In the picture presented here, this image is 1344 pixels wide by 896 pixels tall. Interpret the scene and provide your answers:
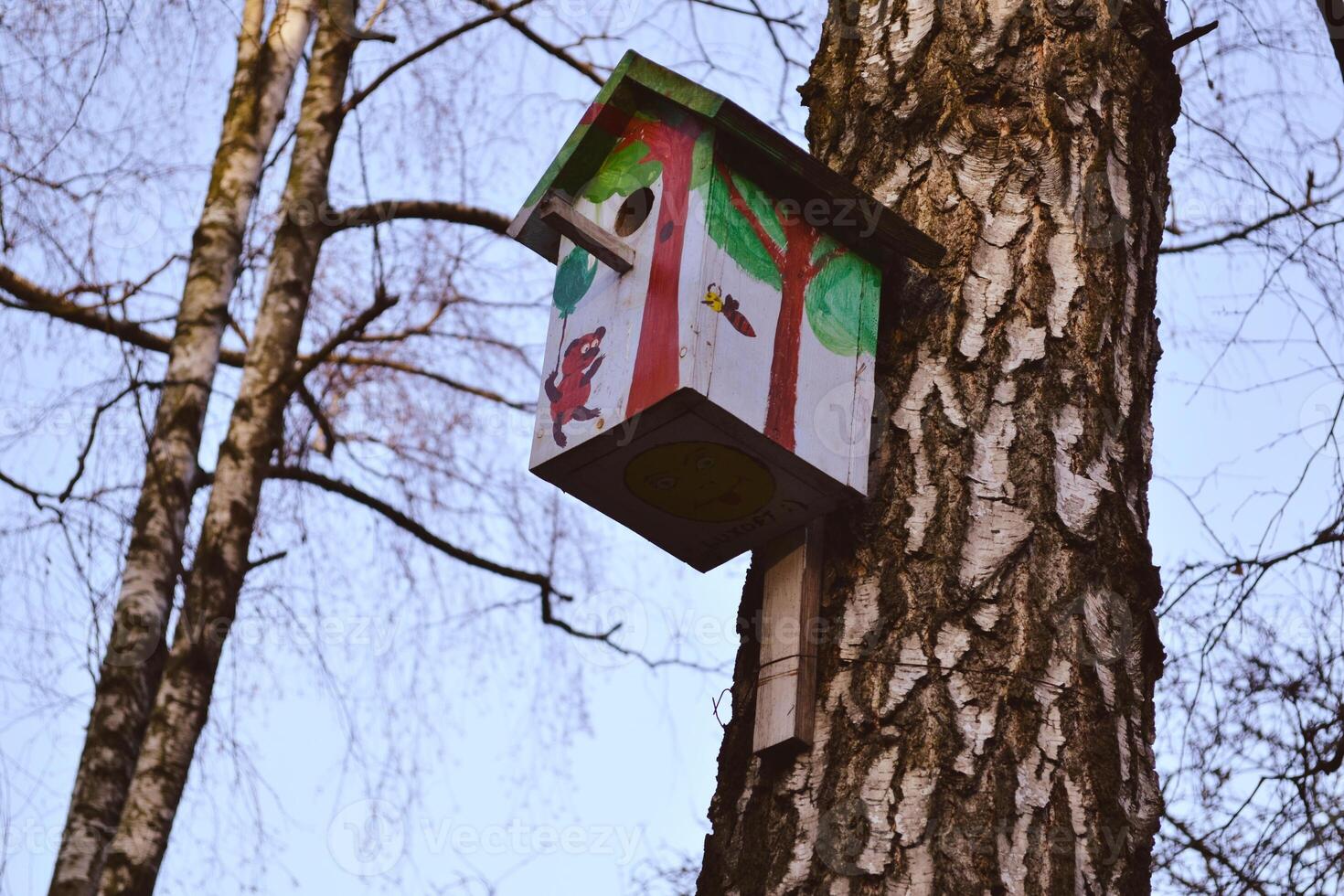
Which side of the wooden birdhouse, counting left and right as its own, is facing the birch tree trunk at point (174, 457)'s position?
right

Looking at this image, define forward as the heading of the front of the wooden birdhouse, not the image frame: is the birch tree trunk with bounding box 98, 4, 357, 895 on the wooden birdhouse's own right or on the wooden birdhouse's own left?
on the wooden birdhouse's own right

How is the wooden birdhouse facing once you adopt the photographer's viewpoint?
facing the viewer and to the left of the viewer
